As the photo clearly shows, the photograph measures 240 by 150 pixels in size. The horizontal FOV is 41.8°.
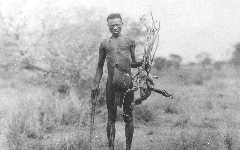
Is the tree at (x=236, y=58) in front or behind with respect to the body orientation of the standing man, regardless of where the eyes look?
behind

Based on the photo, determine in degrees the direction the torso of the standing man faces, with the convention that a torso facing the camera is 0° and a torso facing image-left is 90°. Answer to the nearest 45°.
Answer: approximately 0°

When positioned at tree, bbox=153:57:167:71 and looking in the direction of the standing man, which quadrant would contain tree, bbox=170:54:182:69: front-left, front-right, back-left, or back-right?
back-left

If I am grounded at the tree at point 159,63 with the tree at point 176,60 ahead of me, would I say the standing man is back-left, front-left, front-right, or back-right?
back-right

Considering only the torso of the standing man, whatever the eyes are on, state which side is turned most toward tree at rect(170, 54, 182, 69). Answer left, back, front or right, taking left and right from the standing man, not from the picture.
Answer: back

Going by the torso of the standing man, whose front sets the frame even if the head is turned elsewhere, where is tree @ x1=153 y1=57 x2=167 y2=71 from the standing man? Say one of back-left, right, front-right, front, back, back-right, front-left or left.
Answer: back
